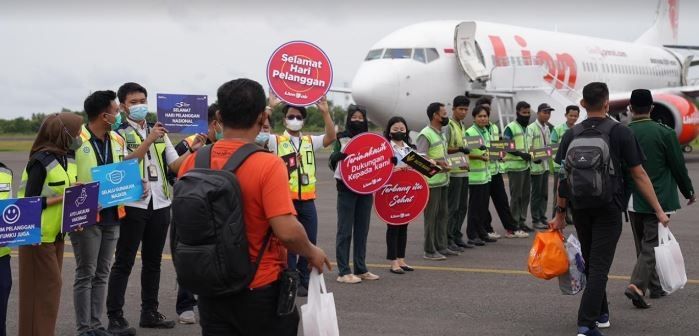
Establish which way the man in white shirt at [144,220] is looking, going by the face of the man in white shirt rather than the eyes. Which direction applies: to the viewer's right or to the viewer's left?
to the viewer's right

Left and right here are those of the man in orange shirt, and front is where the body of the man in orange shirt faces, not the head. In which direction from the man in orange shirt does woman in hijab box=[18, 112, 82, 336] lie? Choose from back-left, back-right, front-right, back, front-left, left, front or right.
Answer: front-left

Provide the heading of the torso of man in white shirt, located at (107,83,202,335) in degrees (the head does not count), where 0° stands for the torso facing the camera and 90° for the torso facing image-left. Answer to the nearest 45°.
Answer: approximately 315°

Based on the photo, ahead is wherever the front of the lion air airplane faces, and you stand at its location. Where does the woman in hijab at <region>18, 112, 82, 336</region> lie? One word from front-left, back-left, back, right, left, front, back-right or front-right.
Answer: front-left

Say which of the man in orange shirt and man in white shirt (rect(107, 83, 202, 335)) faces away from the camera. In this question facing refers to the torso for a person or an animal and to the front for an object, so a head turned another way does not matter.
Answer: the man in orange shirt

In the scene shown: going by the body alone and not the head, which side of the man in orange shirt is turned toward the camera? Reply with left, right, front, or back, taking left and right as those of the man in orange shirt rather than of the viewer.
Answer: back

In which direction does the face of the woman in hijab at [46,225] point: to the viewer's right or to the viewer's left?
to the viewer's right

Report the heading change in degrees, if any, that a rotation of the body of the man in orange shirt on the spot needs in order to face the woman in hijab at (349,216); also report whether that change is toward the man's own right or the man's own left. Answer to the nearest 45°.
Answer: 0° — they already face them

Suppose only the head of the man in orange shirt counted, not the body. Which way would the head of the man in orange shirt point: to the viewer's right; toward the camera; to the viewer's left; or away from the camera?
away from the camera

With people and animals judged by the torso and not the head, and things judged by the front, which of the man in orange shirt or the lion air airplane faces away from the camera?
the man in orange shirt

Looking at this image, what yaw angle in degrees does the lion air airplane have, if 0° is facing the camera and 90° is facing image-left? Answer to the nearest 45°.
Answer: approximately 45°
